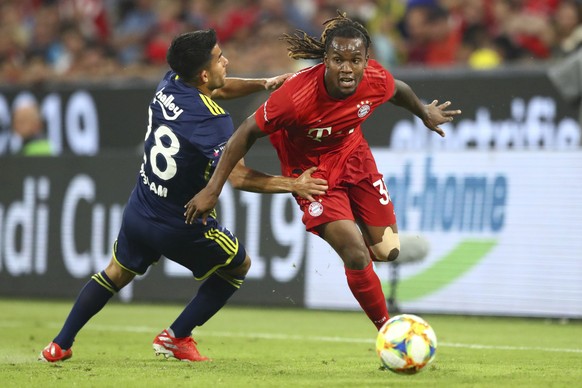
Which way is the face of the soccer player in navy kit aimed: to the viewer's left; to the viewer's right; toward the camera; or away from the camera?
to the viewer's right

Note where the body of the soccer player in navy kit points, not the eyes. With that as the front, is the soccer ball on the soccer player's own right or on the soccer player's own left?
on the soccer player's own right

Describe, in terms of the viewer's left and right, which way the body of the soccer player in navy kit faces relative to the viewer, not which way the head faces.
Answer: facing away from the viewer and to the right of the viewer

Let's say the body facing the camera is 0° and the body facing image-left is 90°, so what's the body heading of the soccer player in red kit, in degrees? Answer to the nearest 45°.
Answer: approximately 315°

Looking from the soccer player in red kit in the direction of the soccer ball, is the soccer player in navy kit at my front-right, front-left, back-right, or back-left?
back-right

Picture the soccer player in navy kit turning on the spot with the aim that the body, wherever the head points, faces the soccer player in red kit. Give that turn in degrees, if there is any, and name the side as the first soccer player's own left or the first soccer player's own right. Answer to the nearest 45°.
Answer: approximately 45° to the first soccer player's own right
